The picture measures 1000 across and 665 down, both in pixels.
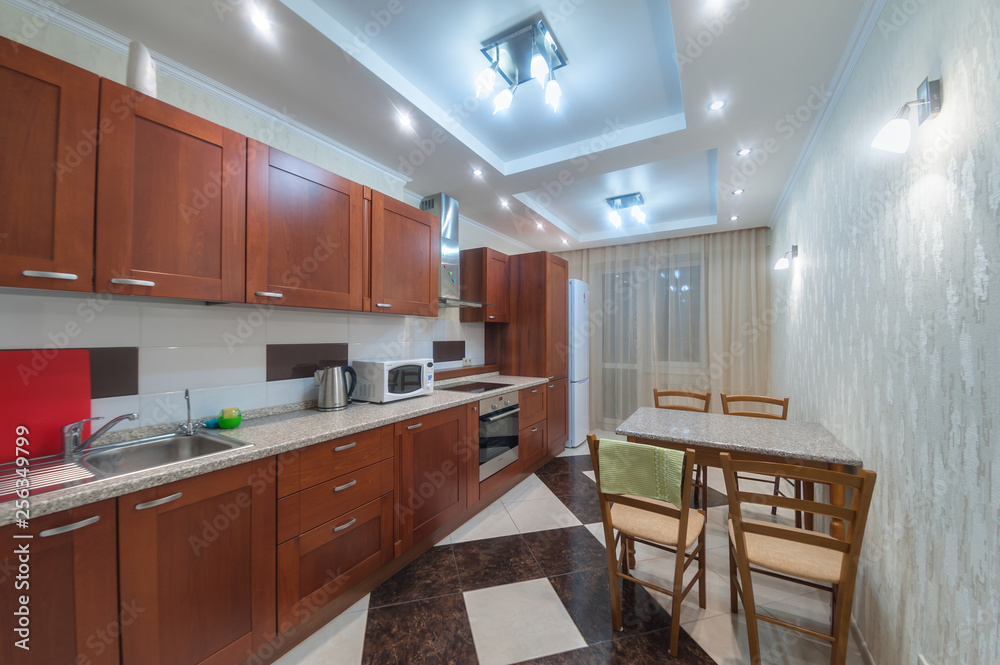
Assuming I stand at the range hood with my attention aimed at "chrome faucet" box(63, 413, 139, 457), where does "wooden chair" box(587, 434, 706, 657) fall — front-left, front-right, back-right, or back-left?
front-left

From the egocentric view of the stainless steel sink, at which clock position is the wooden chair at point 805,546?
The wooden chair is roughly at 12 o'clock from the stainless steel sink.

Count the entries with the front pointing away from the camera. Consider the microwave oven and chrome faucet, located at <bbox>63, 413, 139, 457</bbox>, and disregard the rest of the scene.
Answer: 0

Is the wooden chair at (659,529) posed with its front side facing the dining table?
yes

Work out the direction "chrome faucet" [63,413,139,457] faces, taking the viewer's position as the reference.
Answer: facing to the right of the viewer

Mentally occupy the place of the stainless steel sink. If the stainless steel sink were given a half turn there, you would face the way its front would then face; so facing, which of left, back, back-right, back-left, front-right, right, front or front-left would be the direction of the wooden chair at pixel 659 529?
back

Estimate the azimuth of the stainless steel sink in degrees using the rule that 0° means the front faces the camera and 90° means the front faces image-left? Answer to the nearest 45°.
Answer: approximately 315°

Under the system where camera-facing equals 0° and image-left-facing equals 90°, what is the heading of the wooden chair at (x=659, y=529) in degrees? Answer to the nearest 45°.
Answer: approximately 225°

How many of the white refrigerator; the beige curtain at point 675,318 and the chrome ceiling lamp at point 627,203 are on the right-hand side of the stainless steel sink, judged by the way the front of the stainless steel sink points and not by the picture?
0

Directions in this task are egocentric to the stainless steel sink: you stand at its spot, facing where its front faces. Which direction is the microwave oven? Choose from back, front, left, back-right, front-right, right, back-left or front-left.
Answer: front-left

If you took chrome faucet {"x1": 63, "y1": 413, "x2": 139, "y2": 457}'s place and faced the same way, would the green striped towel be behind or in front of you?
in front

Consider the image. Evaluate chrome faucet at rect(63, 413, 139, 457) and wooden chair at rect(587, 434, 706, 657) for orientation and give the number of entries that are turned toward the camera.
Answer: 0

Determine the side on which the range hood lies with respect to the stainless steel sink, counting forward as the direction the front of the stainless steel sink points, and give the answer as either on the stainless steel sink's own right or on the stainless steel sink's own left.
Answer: on the stainless steel sink's own left

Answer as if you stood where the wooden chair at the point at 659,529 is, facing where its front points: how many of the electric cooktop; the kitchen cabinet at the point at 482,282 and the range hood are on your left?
3
